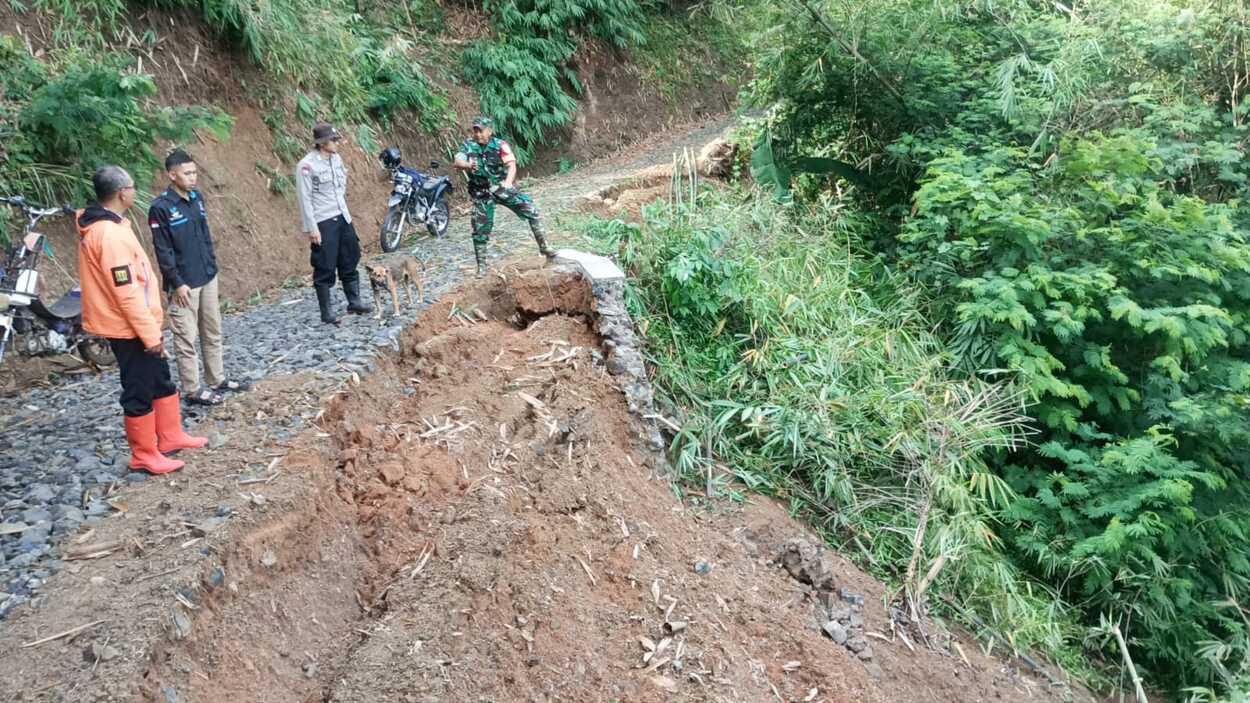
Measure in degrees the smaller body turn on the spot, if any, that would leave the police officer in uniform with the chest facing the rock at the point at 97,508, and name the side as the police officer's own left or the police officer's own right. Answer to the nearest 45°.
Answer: approximately 90° to the police officer's own right

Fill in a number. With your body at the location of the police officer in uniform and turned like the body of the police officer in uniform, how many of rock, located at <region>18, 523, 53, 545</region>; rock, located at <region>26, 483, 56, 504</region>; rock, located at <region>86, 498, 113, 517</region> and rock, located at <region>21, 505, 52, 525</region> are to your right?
4

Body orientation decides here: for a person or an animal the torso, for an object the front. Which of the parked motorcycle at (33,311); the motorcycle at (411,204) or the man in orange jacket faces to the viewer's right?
the man in orange jacket

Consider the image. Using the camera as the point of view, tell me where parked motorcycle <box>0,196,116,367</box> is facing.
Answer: facing the viewer and to the left of the viewer

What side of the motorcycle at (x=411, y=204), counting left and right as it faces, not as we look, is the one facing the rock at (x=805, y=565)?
left

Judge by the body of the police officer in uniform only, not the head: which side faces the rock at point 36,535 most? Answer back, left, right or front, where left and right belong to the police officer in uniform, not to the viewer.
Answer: right

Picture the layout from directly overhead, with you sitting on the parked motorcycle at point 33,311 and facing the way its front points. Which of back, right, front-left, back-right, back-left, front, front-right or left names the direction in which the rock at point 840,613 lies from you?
left

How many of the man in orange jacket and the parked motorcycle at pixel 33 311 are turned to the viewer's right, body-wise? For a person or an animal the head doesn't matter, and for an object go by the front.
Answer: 1

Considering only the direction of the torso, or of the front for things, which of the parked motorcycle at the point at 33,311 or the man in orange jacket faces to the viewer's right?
the man in orange jacket

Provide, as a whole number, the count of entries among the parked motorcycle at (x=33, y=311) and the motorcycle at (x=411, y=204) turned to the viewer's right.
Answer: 0

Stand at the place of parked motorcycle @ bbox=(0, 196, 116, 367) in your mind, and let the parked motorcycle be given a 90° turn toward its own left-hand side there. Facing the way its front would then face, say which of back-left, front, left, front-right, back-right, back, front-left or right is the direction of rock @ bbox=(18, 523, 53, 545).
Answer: front-right

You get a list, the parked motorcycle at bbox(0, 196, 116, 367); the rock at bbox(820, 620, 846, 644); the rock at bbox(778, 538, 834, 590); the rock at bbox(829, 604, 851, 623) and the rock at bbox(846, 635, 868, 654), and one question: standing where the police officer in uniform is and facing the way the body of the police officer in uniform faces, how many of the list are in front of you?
4

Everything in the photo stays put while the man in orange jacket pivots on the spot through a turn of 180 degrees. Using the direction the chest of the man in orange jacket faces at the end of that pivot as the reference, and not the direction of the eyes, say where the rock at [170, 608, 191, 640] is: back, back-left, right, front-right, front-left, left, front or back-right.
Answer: left

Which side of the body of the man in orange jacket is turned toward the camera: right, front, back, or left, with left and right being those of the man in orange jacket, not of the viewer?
right

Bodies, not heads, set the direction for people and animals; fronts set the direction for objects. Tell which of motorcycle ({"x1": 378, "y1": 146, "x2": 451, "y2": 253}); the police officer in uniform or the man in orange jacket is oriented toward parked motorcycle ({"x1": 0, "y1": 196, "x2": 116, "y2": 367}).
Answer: the motorcycle

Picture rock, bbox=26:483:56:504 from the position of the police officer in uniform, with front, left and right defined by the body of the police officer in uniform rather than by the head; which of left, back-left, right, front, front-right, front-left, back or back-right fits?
right

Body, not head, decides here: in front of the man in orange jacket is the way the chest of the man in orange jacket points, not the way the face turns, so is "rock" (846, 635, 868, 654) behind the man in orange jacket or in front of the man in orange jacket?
in front

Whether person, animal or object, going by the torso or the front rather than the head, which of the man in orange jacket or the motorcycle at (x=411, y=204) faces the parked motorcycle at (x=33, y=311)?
the motorcycle
